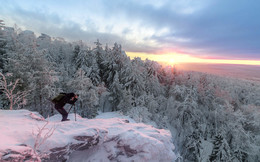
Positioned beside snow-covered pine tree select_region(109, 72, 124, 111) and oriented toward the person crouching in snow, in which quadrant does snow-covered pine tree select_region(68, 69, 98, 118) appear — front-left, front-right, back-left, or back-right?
front-right

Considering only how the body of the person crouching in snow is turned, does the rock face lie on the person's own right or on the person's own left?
on the person's own right

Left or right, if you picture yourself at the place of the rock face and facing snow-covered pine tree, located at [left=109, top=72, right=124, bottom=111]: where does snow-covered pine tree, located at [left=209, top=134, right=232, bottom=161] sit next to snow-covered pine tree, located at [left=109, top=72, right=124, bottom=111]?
right

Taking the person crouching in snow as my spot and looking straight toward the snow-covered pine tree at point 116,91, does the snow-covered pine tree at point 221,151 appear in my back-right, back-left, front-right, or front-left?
front-right

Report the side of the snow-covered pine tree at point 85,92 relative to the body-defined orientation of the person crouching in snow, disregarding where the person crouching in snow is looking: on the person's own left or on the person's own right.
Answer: on the person's own left

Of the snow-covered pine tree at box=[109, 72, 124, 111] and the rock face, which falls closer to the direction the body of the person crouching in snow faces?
the snow-covered pine tree

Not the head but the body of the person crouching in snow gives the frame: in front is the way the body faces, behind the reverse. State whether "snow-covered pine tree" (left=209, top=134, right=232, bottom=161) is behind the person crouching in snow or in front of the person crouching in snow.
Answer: in front

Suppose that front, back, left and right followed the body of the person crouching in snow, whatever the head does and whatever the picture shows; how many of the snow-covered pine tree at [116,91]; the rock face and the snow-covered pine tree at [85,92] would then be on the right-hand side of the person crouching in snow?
1

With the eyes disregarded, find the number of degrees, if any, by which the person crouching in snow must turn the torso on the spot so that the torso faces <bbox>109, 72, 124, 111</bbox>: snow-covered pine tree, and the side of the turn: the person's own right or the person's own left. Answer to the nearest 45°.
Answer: approximately 45° to the person's own left

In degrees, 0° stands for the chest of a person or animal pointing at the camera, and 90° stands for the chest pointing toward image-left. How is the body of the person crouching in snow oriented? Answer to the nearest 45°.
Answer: approximately 270°
